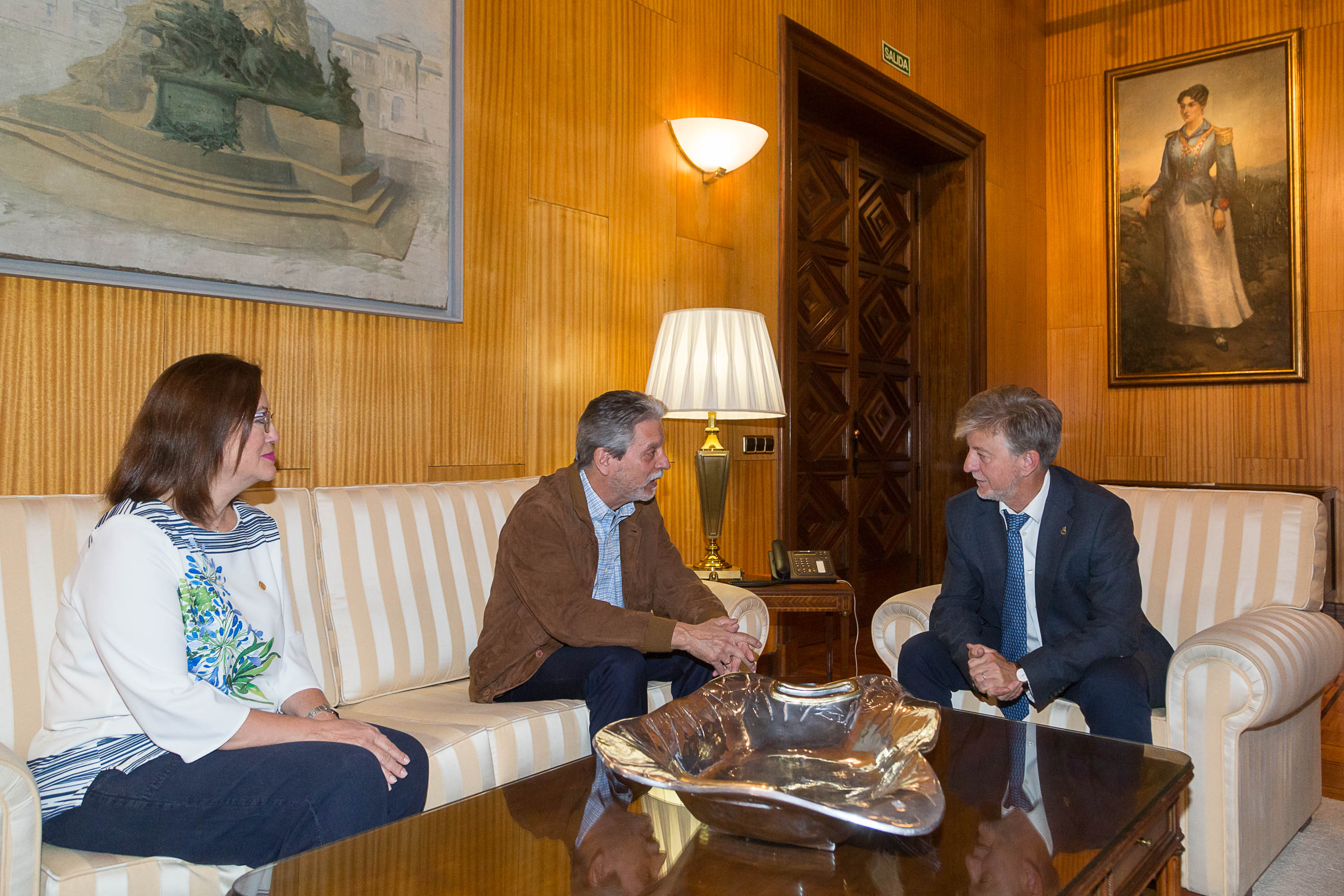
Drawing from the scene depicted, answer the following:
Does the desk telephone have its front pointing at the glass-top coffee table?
yes

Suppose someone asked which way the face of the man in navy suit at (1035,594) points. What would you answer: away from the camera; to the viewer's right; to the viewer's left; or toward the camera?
to the viewer's left

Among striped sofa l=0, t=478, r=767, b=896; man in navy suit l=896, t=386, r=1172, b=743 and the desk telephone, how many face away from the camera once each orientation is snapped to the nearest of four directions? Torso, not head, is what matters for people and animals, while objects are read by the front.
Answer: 0

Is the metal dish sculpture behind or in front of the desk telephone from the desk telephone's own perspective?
in front

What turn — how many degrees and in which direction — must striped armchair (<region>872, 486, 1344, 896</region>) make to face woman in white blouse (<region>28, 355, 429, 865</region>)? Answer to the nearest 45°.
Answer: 0° — it already faces them

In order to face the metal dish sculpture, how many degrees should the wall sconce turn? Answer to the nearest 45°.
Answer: approximately 45° to its right

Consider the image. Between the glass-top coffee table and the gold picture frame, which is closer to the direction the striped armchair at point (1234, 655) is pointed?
the glass-top coffee table

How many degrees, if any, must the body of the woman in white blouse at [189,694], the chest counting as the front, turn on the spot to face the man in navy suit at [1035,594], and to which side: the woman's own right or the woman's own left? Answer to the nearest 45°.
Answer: approximately 45° to the woman's own left

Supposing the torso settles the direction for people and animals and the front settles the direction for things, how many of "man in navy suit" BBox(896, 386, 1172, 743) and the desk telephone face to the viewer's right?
0

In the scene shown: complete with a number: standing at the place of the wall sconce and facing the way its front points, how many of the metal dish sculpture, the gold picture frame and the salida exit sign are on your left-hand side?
2

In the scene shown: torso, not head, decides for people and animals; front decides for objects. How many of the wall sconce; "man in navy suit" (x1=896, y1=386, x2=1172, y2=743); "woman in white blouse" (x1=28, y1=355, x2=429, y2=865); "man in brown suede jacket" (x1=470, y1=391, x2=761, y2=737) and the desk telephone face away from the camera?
0

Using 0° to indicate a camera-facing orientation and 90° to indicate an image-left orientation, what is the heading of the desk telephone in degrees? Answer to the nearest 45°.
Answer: approximately 0°

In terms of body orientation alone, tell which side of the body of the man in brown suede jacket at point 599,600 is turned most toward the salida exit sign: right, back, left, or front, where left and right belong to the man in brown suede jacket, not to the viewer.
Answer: left

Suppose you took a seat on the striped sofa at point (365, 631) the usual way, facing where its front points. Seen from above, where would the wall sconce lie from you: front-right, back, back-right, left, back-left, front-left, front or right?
left
